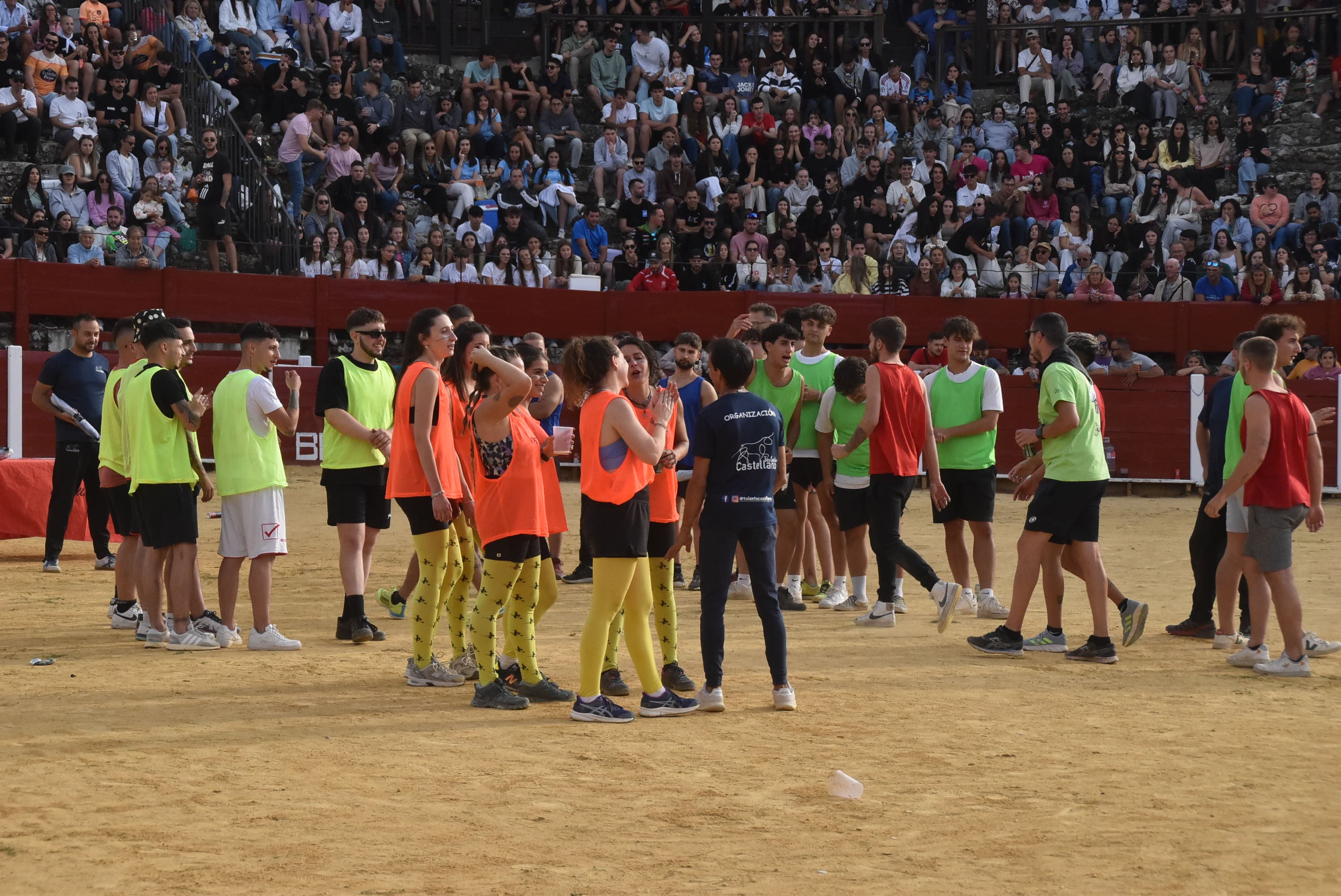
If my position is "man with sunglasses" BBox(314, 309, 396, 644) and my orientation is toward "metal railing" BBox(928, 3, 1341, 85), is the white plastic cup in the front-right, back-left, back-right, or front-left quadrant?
back-right

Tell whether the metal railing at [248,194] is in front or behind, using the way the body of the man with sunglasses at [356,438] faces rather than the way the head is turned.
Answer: behind

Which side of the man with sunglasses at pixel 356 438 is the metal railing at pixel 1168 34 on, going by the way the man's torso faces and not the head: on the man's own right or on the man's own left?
on the man's own left

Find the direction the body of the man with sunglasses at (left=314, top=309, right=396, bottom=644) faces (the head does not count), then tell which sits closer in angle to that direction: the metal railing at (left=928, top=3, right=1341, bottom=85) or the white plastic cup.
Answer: the white plastic cup

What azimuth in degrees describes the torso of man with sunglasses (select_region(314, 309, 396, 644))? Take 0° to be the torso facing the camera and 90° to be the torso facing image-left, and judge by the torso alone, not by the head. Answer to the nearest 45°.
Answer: approximately 315°

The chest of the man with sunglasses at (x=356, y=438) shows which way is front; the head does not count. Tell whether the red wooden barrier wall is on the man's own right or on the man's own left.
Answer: on the man's own left
